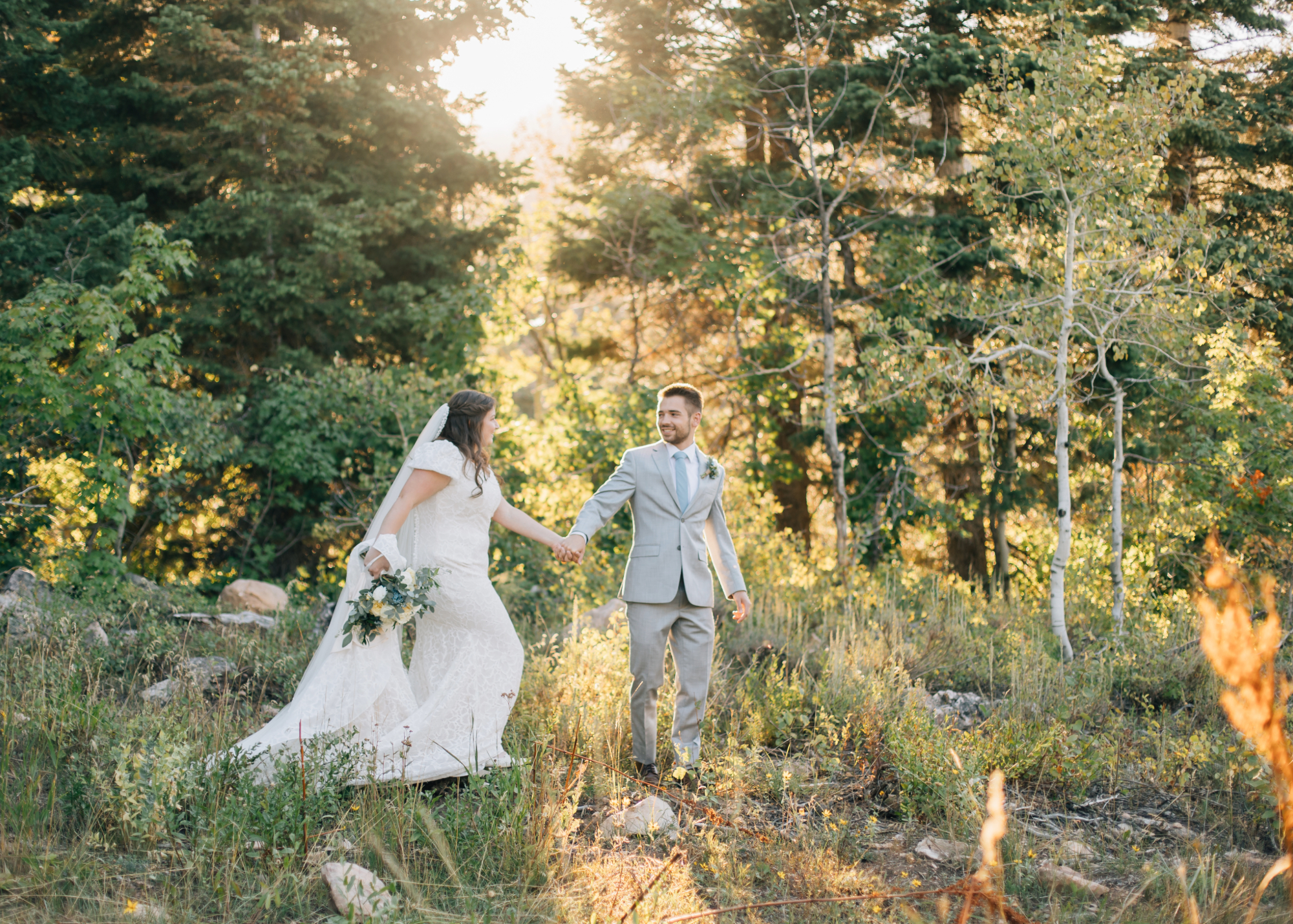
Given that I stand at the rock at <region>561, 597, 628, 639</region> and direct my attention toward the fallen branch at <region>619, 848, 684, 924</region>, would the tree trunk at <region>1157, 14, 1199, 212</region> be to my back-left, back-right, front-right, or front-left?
back-left

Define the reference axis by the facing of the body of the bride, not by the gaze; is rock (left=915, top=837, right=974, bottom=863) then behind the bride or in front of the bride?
in front

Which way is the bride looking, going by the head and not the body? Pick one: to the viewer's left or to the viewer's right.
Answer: to the viewer's right

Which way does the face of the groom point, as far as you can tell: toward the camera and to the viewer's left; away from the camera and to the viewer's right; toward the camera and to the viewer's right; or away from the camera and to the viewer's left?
toward the camera and to the viewer's left

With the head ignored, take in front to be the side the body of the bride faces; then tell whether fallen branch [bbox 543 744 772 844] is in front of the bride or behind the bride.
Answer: in front

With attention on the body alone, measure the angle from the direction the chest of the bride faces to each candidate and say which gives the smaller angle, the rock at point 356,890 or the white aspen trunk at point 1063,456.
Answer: the white aspen trunk

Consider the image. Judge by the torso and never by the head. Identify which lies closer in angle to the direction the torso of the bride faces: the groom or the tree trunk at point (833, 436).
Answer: the groom

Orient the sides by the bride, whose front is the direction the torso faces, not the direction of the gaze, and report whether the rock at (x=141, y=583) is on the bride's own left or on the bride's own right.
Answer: on the bride's own left

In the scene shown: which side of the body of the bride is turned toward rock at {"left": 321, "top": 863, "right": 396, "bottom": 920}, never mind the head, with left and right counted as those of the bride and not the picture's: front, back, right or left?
right

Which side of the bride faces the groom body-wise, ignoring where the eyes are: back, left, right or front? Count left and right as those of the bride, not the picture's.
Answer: front

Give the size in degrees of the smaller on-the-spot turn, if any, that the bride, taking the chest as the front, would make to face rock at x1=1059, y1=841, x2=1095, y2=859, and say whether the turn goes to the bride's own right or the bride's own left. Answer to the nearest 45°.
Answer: approximately 45° to the bride's own right

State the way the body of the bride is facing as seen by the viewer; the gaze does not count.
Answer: to the viewer's right
